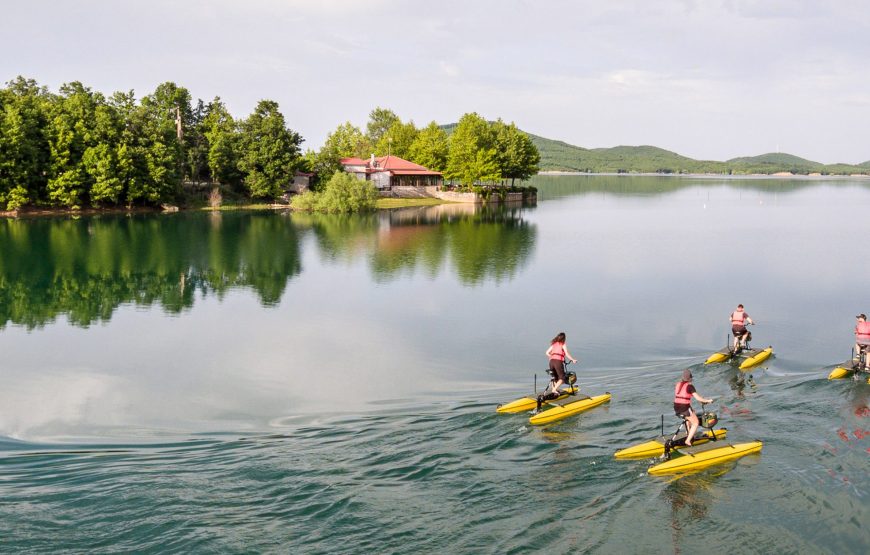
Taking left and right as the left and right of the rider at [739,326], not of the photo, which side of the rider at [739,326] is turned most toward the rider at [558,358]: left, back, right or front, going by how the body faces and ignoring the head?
back

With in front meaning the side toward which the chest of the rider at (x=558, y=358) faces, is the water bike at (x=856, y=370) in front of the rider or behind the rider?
in front

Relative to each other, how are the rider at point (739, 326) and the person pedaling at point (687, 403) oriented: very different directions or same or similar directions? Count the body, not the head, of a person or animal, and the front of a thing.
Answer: same or similar directions

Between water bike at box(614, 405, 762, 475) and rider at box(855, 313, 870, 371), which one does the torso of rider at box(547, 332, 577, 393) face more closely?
the rider

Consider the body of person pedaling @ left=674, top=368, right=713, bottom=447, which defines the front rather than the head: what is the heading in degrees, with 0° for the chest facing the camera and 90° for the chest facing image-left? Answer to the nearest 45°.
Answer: approximately 225°

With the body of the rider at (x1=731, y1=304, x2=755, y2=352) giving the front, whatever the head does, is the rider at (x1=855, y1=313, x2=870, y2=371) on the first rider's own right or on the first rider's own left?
on the first rider's own right

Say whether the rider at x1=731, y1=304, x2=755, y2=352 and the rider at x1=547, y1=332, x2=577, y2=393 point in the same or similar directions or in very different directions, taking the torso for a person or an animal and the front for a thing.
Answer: same or similar directions

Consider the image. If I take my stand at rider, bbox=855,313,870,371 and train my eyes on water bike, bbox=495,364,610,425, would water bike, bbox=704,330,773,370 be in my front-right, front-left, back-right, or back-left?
front-right

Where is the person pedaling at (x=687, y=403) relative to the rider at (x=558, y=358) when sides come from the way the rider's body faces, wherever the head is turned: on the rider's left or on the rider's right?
on the rider's right

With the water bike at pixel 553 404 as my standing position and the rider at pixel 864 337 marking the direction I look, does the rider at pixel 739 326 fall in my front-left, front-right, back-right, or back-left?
front-left

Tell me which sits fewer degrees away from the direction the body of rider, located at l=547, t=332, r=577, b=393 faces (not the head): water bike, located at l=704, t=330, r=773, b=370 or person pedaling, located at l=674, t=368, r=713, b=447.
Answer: the water bike

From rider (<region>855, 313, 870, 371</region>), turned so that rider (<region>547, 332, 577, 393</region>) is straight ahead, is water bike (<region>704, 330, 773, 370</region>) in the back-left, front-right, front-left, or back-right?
front-right

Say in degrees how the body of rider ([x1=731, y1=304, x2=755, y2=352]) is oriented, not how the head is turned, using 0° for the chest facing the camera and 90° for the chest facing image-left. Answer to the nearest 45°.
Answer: approximately 225°
